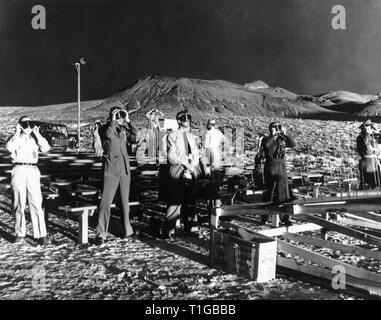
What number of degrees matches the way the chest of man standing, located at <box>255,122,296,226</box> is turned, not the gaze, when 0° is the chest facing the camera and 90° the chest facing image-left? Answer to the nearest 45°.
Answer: approximately 0°

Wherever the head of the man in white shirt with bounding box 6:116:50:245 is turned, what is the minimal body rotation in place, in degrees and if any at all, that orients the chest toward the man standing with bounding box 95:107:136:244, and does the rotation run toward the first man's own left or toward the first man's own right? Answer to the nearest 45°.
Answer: approximately 90° to the first man's own left

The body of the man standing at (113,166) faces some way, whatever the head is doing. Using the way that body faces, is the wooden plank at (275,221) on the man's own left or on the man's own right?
on the man's own left

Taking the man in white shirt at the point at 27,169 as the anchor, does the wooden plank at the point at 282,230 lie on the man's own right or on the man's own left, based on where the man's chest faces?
on the man's own left

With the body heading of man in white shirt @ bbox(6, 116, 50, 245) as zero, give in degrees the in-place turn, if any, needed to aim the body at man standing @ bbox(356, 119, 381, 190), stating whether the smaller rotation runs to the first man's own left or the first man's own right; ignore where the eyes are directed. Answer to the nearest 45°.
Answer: approximately 90° to the first man's own left

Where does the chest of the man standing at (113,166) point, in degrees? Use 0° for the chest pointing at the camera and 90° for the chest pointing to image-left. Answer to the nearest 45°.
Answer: approximately 315°

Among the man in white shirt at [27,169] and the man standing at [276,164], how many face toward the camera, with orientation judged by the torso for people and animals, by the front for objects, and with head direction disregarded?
2

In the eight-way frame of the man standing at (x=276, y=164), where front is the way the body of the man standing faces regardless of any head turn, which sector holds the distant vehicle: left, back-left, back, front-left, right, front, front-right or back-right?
back-right
